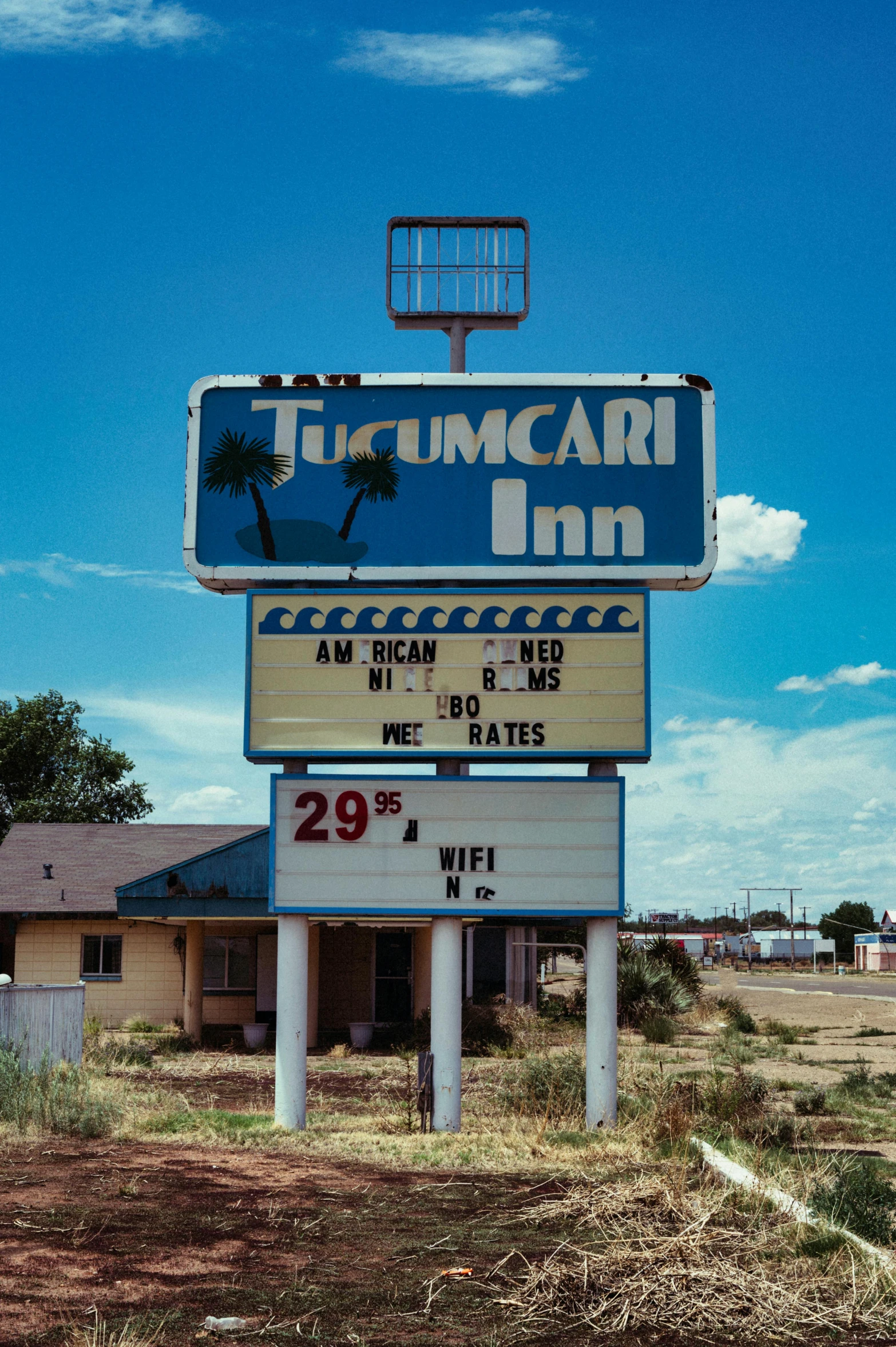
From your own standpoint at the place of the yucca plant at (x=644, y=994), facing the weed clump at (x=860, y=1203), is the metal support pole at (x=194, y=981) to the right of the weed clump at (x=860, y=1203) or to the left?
right

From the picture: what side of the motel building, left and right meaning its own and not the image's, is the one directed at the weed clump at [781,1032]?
left

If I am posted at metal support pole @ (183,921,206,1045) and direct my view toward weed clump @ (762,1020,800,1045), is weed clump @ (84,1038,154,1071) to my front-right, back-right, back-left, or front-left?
back-right

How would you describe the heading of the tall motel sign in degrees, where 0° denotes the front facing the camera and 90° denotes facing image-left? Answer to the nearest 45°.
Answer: approximately 0°

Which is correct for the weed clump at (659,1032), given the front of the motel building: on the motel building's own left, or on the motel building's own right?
on the motel building's own left

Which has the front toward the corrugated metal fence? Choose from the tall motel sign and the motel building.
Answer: the motel building

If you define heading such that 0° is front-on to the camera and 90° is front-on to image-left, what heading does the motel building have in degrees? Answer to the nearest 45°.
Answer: approximately 0°

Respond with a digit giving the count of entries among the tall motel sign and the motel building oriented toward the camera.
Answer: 2
